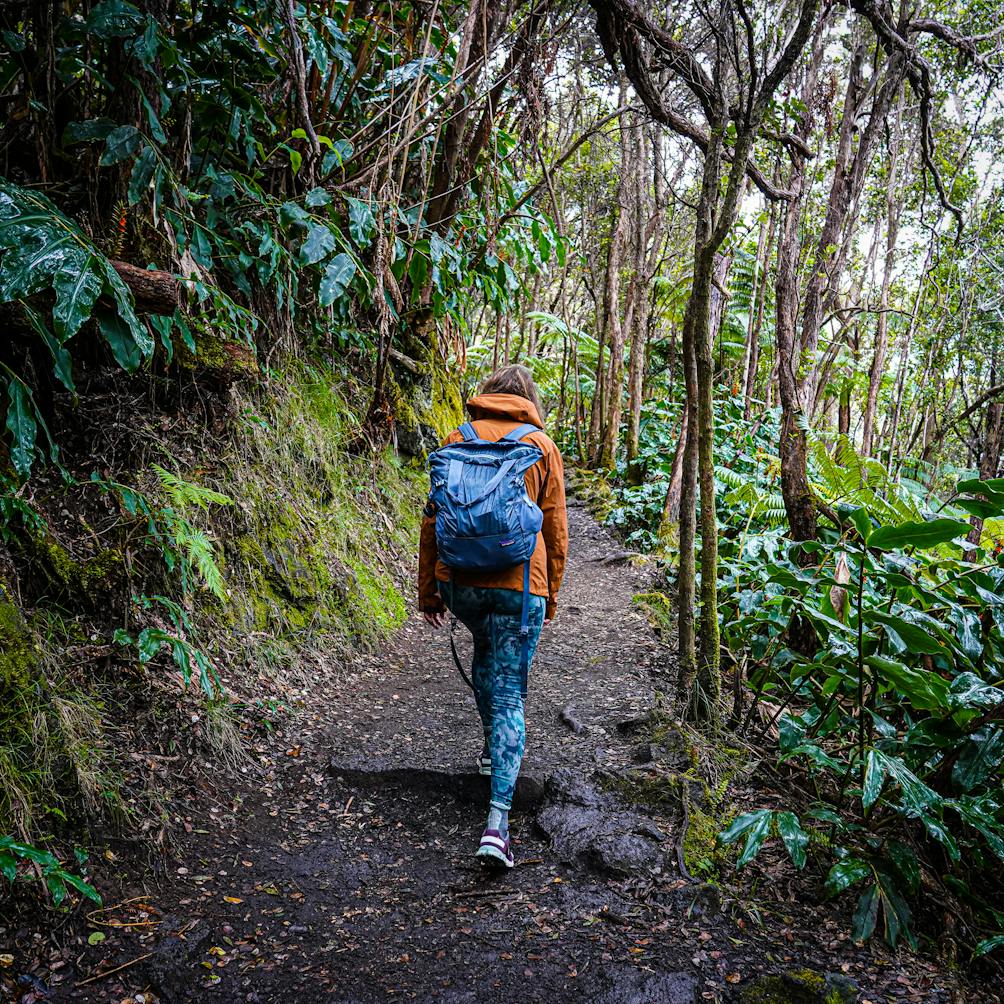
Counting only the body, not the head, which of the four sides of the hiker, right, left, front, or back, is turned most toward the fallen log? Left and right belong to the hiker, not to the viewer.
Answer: left

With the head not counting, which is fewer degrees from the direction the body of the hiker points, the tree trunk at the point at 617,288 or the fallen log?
the tree trunk

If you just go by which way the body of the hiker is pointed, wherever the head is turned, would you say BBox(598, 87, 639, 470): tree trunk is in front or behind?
in front

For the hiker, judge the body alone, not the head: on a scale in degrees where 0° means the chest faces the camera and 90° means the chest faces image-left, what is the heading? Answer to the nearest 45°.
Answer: approximately 180°
